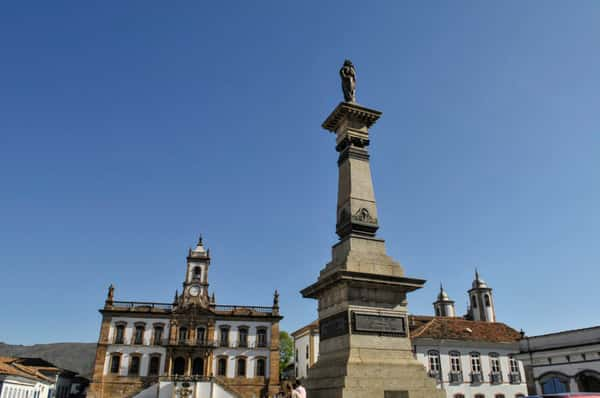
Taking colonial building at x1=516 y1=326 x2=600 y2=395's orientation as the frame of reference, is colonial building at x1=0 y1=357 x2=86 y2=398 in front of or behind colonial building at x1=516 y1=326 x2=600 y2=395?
in front

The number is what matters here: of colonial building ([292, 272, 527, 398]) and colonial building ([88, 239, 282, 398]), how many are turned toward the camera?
2

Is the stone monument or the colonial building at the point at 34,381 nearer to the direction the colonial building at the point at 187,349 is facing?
the stone monument

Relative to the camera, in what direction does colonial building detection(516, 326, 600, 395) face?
facing the viewer and to the left of the viewer

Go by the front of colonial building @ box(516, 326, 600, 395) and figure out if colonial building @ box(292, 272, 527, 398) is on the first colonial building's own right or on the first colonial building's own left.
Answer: on the first colonial building's own right

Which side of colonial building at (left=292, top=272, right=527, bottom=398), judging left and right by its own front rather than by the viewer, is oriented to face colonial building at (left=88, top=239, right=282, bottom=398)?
right

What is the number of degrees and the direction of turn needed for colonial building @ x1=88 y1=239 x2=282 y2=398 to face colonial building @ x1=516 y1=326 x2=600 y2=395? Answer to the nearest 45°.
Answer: approximately 45° to its left

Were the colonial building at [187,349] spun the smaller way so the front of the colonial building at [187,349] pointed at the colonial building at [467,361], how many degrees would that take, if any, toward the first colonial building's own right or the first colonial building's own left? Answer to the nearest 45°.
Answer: approximately 45° to the first colonial building's own left

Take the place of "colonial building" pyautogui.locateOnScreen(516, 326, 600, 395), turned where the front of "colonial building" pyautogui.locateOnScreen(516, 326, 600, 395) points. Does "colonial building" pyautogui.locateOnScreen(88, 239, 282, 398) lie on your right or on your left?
on your right

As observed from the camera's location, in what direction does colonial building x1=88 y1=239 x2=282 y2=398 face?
facing the viewer

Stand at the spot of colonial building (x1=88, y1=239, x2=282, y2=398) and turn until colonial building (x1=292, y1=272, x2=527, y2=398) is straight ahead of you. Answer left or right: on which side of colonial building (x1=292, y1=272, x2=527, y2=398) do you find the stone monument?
right

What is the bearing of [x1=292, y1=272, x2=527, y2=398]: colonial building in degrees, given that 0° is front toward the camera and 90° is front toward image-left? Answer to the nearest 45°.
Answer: approximately 0°
